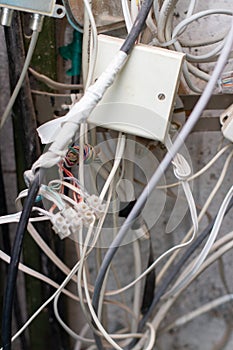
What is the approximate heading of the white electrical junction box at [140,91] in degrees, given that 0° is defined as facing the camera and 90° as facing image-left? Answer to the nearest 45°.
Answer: approximately 0°
